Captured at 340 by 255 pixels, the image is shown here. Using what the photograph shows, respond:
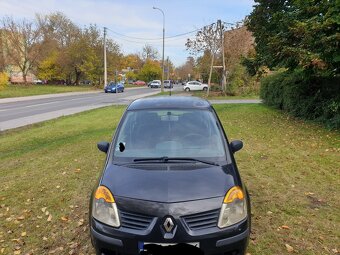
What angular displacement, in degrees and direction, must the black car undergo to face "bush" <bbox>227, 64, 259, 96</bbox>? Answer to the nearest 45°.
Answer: approximately 180°

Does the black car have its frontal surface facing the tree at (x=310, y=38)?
no

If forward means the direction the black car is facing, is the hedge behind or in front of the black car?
behind

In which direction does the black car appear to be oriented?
toward the camera

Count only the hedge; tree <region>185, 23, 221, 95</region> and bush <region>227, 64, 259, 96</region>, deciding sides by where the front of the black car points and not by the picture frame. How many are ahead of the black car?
0

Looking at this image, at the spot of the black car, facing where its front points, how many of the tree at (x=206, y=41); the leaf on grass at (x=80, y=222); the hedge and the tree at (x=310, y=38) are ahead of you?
0

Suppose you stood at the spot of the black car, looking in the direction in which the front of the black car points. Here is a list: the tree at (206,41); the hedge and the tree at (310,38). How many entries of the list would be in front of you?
0

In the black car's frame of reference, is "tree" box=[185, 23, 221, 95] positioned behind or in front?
behind
